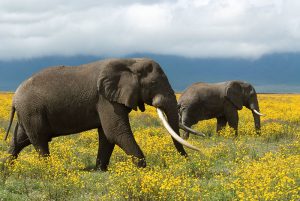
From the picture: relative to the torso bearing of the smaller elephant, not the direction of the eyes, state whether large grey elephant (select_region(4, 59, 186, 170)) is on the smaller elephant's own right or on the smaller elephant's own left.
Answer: on the smaller elephant's own right

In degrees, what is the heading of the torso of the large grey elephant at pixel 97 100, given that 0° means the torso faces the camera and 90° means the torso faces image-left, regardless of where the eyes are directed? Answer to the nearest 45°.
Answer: approximately 270°

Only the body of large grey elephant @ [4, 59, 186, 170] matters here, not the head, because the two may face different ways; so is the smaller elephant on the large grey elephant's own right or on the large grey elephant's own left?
on the large grey elephant's own left

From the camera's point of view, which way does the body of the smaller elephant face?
to the viewer's right

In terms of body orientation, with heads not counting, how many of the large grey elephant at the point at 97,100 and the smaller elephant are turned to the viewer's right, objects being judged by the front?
2

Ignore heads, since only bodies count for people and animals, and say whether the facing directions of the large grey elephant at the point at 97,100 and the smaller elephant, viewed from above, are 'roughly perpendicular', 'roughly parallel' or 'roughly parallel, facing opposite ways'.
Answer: roughly parallel
